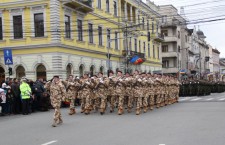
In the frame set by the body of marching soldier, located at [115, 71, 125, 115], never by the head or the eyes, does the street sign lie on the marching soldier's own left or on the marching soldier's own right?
on the marching soldier's own right

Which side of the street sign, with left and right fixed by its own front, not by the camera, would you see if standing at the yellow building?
back

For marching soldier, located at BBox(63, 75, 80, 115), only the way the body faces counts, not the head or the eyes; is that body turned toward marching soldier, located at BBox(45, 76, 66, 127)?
yes

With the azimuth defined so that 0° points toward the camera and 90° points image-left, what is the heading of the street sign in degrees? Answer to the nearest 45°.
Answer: approximately 0°

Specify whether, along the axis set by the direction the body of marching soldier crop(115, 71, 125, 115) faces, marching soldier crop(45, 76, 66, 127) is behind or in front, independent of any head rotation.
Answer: in front
